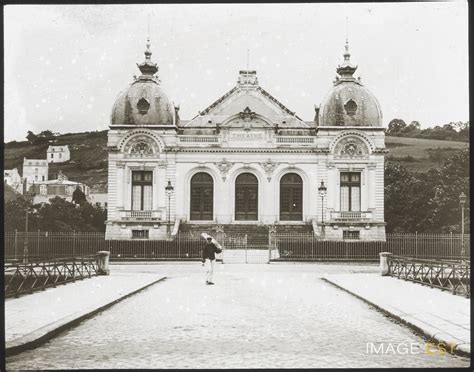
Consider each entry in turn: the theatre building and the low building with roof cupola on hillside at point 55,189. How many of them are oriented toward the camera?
2

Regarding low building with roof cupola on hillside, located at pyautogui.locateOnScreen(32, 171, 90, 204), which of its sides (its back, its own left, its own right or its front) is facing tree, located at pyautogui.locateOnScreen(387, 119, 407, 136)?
left

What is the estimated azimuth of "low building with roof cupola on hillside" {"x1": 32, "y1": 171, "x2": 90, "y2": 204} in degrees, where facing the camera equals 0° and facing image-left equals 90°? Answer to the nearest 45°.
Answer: approximately 0°

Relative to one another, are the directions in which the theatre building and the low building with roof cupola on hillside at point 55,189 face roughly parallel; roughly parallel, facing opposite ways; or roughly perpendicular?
roughly parallel

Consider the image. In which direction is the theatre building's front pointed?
toward the camera

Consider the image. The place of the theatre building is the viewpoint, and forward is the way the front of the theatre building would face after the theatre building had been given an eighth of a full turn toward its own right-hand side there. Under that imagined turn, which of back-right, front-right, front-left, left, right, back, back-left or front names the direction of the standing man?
front-left

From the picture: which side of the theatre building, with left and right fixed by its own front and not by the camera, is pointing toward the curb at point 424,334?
front

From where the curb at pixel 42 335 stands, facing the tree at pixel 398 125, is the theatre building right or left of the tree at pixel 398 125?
left

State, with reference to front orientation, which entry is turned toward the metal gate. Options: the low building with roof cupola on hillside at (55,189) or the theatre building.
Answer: the theatre building
